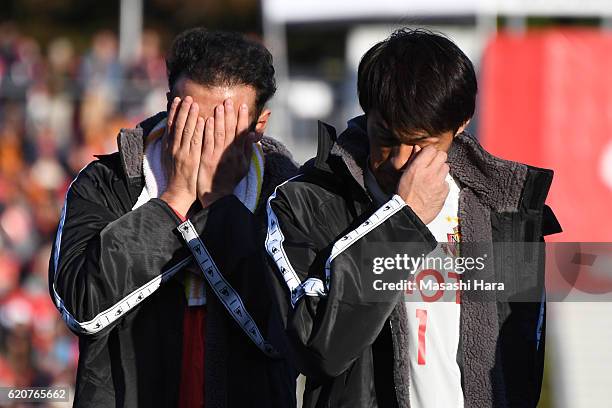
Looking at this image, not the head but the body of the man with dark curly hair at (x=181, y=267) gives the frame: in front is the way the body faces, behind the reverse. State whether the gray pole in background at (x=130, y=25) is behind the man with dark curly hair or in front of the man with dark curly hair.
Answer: behind

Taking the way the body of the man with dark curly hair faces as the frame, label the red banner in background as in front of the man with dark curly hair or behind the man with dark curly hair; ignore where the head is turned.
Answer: behind

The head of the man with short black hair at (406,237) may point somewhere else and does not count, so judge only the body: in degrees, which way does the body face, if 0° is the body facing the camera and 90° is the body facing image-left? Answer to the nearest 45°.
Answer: approximately 0°

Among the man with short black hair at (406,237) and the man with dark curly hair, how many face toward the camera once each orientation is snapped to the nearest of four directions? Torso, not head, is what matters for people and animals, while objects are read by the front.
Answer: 2

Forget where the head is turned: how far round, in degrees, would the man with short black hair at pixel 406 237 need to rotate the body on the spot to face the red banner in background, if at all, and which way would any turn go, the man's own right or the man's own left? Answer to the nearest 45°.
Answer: approximately 180°

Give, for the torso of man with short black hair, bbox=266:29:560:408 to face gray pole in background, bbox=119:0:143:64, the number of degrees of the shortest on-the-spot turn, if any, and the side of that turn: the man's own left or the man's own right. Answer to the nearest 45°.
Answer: approximately 180°
